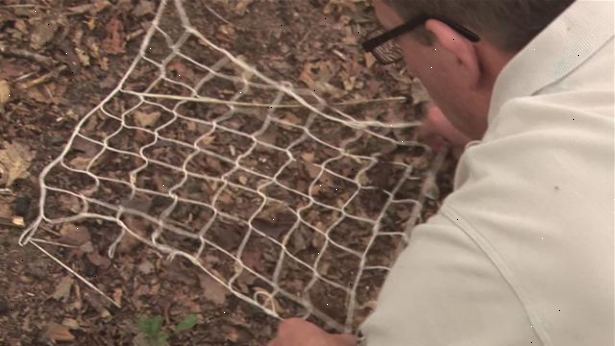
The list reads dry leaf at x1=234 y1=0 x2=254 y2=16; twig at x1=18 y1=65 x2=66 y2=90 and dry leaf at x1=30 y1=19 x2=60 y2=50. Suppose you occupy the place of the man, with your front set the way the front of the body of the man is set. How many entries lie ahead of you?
3

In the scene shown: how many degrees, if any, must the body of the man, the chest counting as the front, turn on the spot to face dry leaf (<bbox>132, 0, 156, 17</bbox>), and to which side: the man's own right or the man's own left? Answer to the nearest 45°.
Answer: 0° — they already face it

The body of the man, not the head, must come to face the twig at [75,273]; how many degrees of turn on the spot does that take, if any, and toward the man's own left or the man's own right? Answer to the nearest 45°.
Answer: approximately 45° to the man's own left

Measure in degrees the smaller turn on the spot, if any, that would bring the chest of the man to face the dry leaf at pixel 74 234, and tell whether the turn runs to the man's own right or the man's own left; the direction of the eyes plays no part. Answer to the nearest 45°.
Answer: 0° — they already face it

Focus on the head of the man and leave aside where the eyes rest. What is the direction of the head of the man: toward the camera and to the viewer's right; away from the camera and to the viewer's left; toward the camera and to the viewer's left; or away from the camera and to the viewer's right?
away from the camera and to the viewer's left

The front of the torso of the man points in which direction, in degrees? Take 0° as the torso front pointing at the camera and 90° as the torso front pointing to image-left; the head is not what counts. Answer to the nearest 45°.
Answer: approximately 135°

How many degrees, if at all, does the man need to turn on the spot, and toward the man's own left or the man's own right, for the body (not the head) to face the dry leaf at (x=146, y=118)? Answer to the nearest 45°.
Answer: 0° — they already face it
